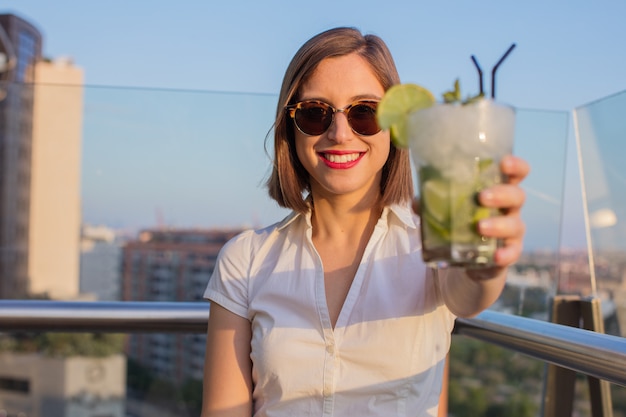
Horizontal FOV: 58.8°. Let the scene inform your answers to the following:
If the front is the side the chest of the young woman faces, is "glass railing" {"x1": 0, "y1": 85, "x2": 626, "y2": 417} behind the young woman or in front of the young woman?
behind

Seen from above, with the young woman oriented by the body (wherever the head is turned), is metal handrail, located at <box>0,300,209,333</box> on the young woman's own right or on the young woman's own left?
on the young woman's own right

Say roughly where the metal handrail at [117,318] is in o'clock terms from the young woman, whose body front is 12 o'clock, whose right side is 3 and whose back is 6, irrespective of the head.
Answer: The metal handrail is roughly at 4 o'clock from the young woman.

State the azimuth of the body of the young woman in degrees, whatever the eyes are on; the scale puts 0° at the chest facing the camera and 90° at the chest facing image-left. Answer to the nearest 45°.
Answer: approximately 0°

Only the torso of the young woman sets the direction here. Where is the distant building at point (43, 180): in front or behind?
behind

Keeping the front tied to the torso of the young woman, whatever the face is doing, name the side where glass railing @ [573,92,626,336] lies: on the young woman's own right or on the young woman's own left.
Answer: on the young woman's own left

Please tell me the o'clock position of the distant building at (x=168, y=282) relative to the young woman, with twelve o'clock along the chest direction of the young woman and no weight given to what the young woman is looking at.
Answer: The distant building is roughly at 5 o'clock from the young woman.

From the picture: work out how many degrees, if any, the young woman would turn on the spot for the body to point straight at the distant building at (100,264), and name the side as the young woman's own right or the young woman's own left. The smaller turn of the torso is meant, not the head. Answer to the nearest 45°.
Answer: approximately 135° to the young woman's own right

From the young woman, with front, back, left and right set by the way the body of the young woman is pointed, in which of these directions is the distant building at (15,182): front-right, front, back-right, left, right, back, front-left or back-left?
back-right
